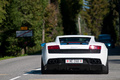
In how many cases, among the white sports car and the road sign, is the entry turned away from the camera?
1

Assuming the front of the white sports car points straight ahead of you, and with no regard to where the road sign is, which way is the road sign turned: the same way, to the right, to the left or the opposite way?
the opposite way

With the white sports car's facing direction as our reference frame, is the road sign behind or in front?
in front

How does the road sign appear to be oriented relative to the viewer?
toward the camera

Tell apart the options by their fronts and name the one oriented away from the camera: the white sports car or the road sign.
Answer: the white sports car

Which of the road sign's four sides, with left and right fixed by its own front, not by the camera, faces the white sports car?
front

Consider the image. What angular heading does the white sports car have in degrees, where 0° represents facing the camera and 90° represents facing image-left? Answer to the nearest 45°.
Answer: approximately 180°
